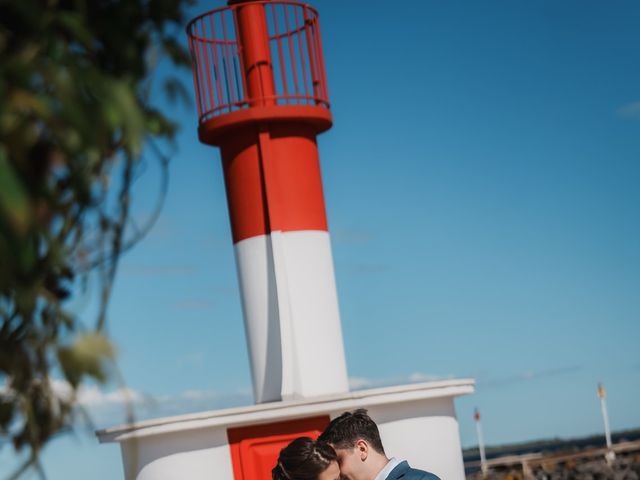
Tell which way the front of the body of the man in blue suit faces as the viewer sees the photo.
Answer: to the viewer's left

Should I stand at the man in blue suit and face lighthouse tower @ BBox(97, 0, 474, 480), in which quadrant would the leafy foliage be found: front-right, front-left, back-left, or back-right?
back-left

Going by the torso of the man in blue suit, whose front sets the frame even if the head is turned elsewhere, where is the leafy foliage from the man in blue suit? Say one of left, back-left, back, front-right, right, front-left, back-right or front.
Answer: left

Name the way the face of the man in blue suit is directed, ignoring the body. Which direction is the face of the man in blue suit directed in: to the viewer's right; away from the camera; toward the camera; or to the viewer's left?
to the viewer's left

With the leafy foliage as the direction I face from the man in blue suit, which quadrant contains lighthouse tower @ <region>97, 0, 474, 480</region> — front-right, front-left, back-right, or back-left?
back-right

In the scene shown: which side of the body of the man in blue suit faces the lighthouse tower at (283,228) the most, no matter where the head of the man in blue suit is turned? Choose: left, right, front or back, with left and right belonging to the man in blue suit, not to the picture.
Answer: right
